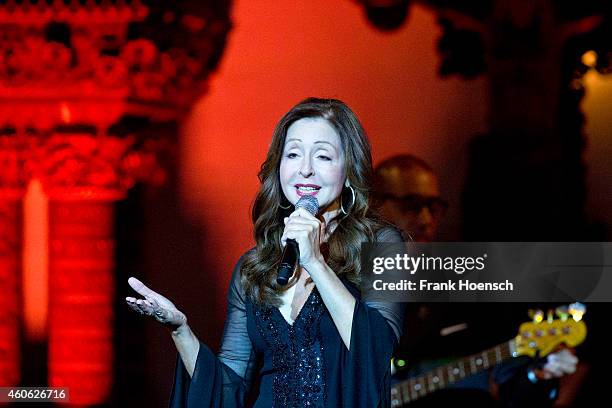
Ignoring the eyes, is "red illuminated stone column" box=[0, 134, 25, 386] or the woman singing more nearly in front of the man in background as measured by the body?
the woman singing

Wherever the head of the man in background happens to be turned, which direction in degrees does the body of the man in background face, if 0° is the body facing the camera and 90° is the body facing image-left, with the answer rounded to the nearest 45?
approximately 315°

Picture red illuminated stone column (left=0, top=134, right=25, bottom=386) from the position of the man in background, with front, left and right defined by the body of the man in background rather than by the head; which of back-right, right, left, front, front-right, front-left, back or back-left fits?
back-right

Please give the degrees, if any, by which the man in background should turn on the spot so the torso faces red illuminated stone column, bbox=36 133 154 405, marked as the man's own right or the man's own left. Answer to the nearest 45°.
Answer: approximately 135° to the man's own right

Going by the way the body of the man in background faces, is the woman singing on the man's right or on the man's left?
on the man's right
